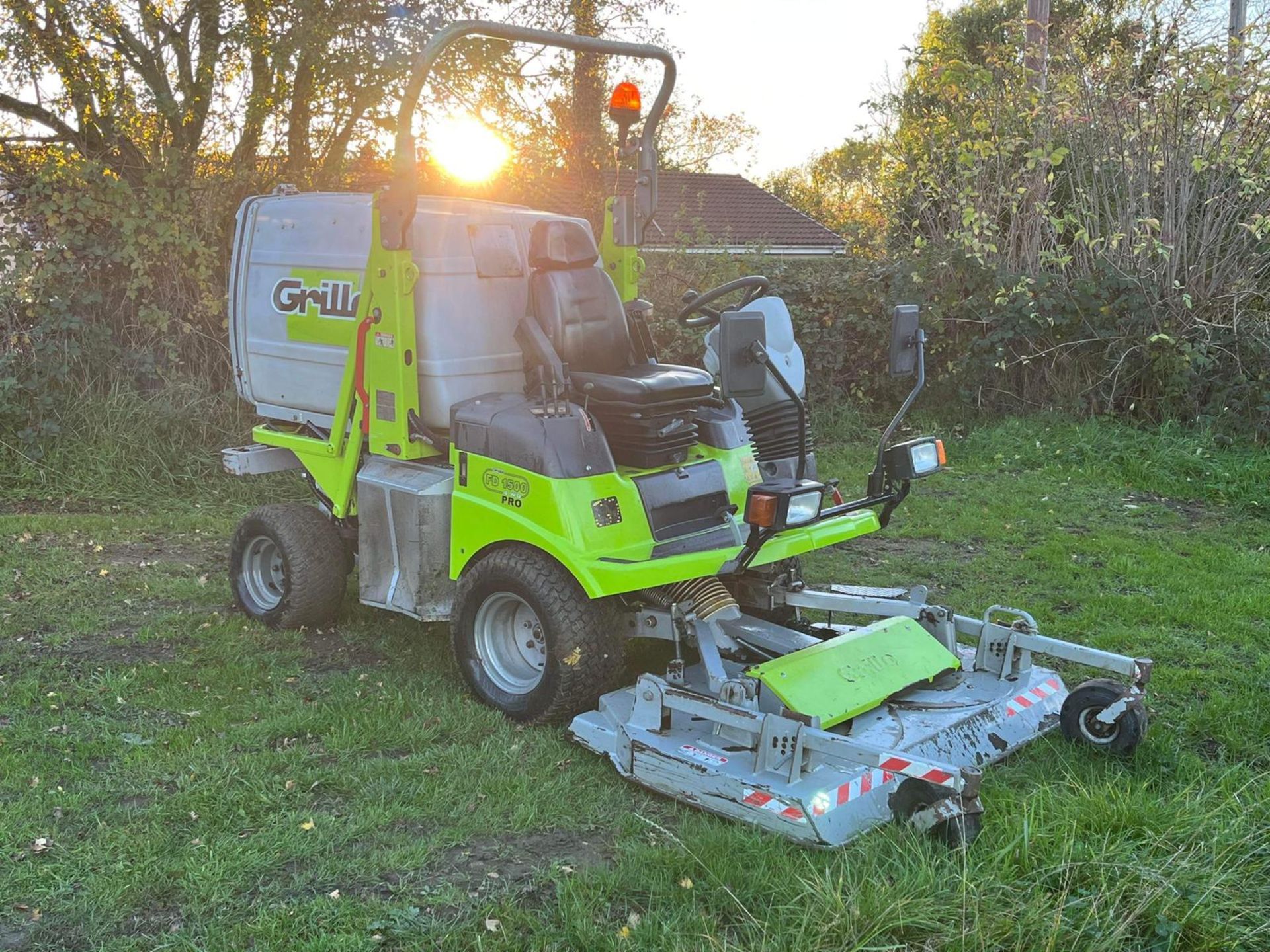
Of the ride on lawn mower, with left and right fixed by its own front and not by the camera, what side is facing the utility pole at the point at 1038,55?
left

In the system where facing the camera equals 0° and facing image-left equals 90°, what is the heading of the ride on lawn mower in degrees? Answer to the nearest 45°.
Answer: approximately 315°

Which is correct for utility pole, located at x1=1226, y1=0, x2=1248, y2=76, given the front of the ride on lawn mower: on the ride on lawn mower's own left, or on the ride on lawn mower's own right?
on the ride on lawn mower's own left

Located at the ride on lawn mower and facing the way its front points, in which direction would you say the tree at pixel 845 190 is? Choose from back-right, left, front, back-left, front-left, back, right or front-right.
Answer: back-left
